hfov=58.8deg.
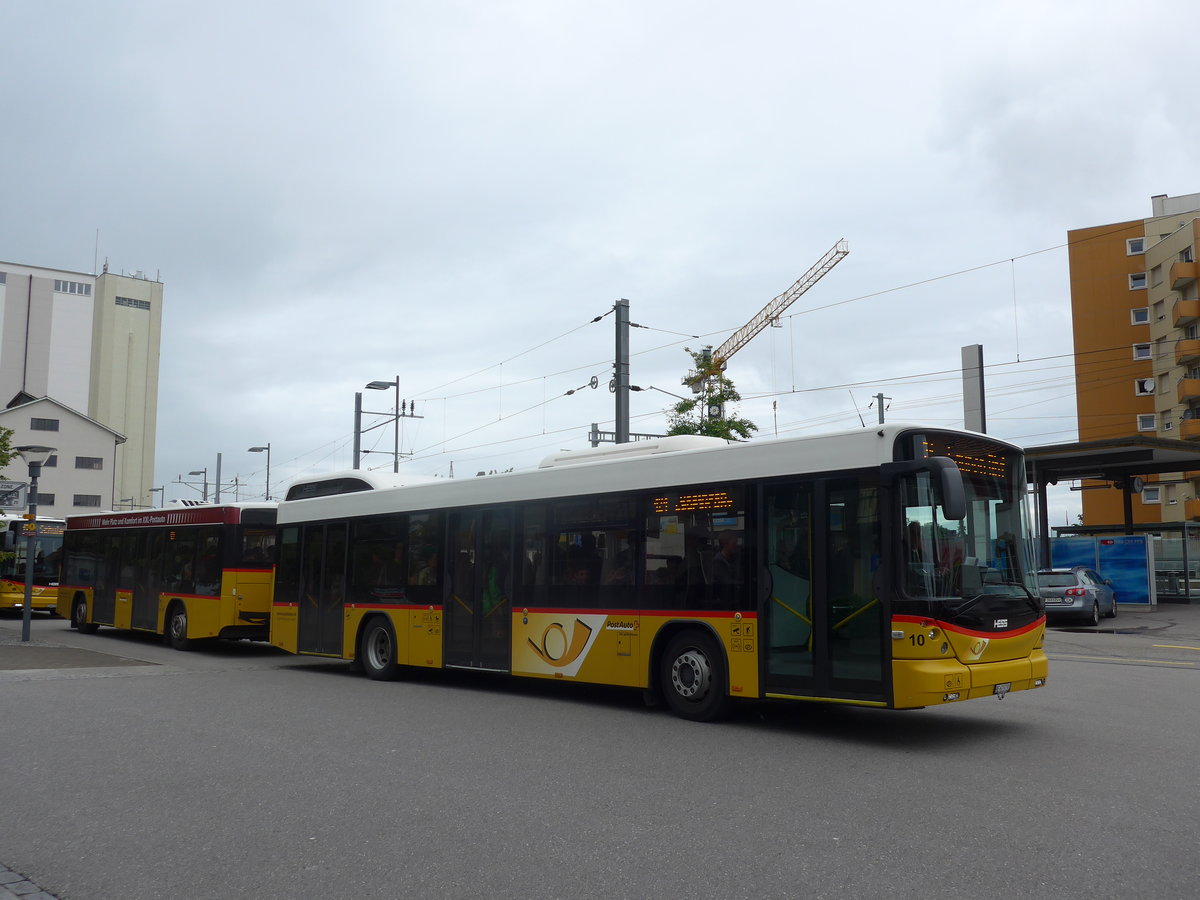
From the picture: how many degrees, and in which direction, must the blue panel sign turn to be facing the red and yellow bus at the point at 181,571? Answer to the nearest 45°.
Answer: approximately 45° to its right

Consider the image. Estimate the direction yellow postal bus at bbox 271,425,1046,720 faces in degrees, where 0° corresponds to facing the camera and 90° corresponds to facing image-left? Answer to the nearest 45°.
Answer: approximately 315°

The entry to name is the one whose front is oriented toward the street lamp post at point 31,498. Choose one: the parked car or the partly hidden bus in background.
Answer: the partly hidden bus in background

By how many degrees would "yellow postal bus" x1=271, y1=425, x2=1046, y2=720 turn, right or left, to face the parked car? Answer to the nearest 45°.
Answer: approximately 90° to its left

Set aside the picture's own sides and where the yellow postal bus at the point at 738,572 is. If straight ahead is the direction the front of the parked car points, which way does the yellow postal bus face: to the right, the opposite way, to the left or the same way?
to the right

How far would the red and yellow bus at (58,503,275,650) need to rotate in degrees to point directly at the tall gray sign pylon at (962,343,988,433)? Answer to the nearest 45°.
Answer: approximately 45° to its left

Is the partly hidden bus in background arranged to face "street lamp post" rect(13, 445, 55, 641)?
yes

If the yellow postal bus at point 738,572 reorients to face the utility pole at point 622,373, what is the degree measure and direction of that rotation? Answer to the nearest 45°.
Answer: approximately 135° to its left

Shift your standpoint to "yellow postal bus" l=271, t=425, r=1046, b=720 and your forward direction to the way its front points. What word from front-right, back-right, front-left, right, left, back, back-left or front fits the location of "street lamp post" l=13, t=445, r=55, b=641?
back

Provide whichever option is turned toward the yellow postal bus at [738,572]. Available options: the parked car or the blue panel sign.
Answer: the blue panel sign

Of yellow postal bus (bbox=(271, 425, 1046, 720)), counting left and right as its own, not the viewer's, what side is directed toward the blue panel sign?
left

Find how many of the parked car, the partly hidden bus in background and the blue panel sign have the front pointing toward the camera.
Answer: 2
